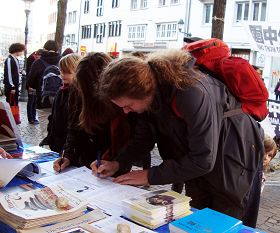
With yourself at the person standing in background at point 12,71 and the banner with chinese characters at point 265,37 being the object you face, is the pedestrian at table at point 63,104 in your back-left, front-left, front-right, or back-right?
front-right

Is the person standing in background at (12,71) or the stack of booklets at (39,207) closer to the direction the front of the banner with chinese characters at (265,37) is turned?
the stack of booklets

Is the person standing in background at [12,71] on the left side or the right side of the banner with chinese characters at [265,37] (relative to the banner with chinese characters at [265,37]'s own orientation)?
on its right

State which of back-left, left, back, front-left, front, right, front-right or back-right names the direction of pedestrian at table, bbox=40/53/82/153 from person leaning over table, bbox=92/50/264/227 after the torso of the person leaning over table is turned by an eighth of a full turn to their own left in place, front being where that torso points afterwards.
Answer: right

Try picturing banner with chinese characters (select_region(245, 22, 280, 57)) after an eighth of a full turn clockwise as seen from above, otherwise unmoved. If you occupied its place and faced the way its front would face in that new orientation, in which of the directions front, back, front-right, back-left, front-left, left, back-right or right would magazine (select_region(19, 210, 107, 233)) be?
front-left

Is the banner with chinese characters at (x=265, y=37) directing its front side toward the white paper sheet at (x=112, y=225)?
yes

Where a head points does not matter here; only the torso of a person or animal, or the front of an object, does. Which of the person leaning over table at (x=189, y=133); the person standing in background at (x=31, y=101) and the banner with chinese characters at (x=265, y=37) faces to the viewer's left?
the person leaning over table

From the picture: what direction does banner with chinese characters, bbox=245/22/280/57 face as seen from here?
toward the camera

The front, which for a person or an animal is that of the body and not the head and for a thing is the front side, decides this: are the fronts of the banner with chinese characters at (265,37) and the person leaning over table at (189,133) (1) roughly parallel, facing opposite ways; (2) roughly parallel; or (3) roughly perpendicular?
roughly perpendicular

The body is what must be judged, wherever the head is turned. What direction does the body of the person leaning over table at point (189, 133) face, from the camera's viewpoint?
to the viewer's left
